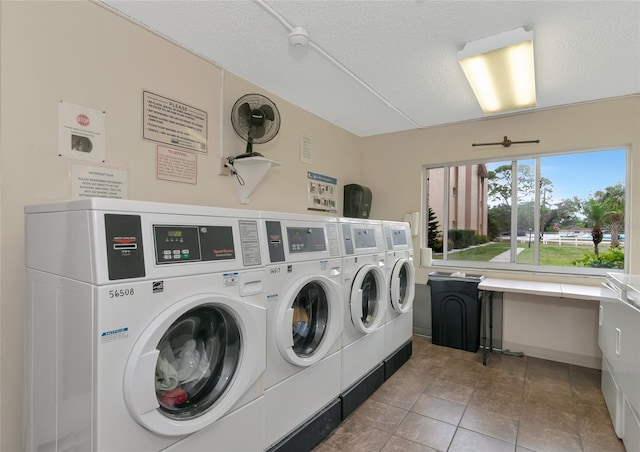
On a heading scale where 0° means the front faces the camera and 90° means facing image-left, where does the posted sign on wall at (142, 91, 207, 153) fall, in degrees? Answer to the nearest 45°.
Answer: approximately 315°

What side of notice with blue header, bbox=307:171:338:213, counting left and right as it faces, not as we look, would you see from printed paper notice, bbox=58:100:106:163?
right

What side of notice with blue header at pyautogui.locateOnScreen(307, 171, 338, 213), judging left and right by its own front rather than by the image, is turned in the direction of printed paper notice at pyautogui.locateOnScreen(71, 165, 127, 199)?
right

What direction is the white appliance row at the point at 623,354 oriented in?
to the viewer's left

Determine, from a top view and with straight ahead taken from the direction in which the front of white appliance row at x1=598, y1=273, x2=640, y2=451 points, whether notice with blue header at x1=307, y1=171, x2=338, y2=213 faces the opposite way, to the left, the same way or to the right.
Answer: the opposite way

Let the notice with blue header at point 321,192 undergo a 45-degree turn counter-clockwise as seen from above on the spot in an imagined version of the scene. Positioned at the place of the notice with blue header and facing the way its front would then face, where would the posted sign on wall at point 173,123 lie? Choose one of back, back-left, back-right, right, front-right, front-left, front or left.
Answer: back-right

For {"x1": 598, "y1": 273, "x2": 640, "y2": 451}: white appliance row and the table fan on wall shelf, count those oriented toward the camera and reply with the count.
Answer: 1

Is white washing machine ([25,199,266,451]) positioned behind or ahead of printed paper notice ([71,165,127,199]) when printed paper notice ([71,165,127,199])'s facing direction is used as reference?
ahead
